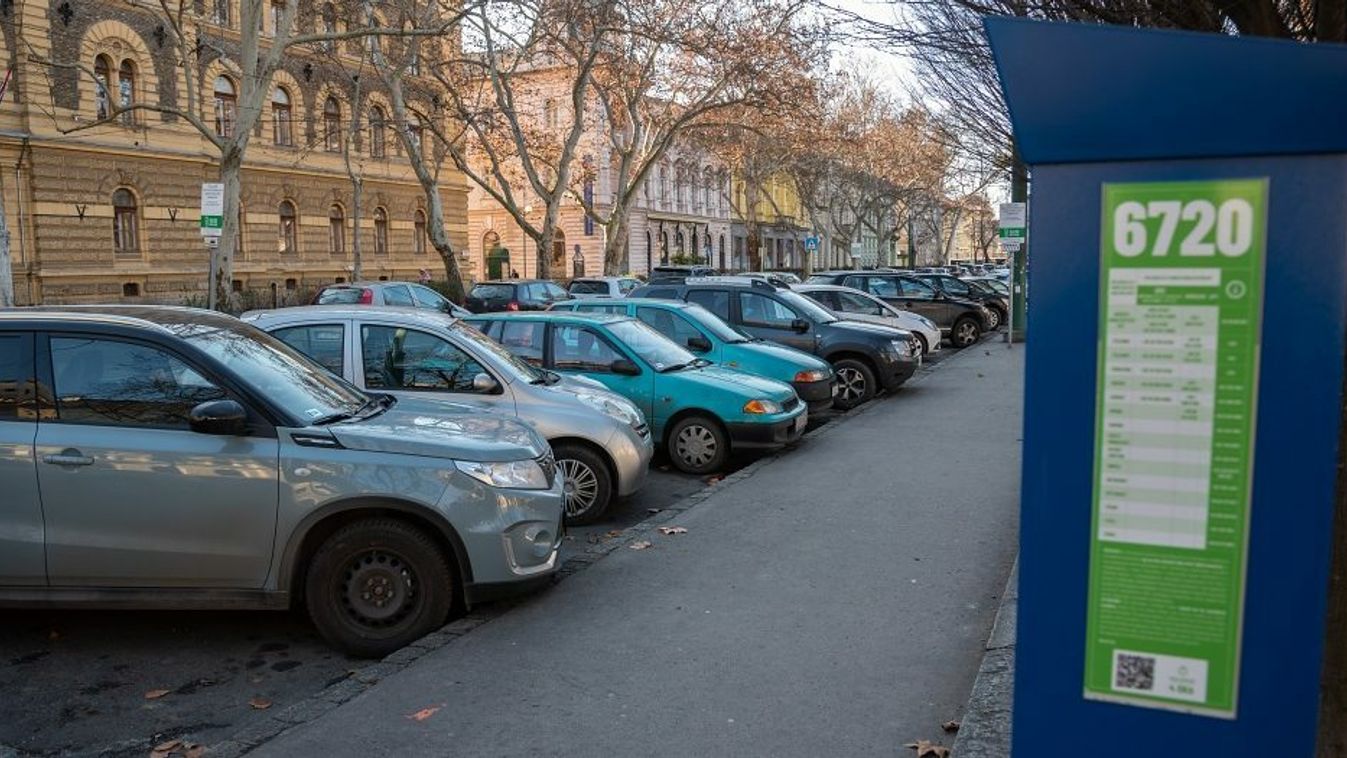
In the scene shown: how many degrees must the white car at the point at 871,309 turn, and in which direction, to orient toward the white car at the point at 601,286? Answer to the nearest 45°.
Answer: approximately 180°

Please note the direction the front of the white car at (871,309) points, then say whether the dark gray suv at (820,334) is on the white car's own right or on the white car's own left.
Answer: on the white car's own right

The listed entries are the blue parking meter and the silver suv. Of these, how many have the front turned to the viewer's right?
1

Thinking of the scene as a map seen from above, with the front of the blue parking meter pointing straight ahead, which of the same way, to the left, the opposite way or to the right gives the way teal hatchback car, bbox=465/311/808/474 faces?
the opposite way

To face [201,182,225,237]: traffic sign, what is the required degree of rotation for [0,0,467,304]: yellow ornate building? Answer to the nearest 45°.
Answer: approximately 45° to its right

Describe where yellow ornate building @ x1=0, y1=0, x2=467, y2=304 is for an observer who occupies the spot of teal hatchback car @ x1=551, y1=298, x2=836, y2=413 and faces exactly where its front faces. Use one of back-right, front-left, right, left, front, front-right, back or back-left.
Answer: back

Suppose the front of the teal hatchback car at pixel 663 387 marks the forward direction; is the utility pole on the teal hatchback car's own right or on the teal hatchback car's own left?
on the teal hatchback car's own left

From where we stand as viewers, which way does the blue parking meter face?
facing to the left of the viewer

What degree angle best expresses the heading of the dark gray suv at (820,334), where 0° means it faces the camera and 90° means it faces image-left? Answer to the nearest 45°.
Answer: approximately 315°

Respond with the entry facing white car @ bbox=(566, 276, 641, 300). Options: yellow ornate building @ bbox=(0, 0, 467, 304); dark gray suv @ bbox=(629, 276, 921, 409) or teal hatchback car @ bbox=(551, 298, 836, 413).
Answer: the yellow ornate building
